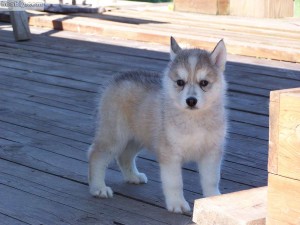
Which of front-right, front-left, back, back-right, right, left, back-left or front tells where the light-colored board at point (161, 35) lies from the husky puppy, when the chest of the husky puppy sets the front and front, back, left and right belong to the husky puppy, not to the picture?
back-left

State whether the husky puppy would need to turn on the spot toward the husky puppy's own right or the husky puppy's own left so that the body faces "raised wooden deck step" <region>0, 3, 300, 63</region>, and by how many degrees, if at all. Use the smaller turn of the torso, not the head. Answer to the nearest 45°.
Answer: approximately 135° to the husky puppy's own left

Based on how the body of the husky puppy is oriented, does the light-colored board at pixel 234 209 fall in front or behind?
in front

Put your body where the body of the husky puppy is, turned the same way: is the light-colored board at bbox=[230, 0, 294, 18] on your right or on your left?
on your left

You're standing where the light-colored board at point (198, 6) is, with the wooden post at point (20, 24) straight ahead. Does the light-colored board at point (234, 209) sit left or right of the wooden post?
left

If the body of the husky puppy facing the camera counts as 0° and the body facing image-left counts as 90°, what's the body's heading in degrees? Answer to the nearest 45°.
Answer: approximately 315°
